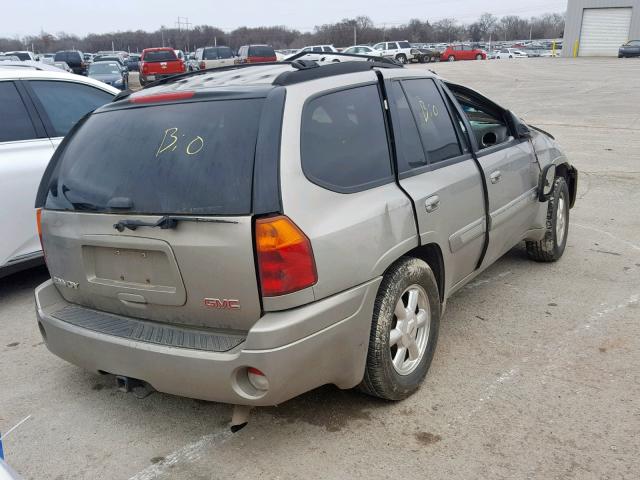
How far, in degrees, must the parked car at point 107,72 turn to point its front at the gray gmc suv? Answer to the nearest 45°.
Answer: approximately 45° to its left

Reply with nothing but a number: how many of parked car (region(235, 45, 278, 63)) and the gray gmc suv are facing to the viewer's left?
0

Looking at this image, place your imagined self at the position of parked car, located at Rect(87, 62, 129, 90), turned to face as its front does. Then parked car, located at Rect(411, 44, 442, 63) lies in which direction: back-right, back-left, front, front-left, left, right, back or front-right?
back

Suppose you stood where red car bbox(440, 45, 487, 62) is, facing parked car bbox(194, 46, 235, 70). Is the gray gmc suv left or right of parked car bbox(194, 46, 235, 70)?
left

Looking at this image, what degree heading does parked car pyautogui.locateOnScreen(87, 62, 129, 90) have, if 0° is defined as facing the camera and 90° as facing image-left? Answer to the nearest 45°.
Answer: approximately 45°

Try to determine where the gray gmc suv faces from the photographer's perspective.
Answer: facing away from the viewer and to the right of the viewer

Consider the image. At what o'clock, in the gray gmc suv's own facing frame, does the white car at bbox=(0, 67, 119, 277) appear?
The white car is roughly at 9 o'clock from the gray gmc suv.

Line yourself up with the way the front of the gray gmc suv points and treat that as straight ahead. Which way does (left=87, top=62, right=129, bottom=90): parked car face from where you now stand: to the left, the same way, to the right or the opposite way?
the opposite way

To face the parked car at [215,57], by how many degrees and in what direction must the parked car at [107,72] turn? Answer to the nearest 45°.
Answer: approximately 180°
